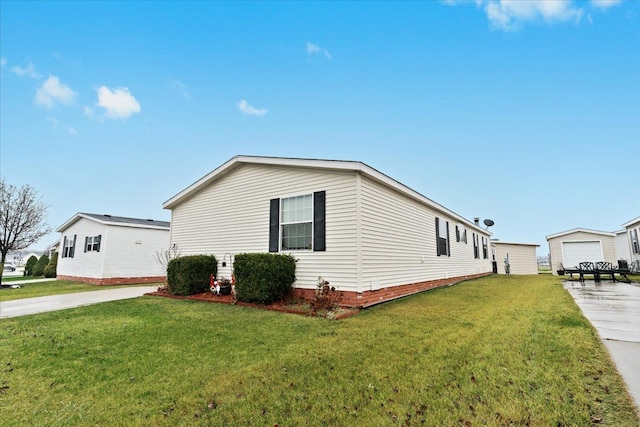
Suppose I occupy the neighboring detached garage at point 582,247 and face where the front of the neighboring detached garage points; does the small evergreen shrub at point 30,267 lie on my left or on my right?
on my right

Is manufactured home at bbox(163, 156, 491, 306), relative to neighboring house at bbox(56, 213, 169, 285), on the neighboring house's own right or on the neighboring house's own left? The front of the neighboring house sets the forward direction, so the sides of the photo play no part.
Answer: on the neighboring house's own left

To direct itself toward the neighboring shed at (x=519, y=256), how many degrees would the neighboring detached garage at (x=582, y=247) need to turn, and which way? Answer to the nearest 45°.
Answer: approximately 135° to its right

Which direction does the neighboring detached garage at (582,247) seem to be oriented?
toward the camera

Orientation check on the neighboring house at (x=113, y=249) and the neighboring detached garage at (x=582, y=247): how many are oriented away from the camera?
0
